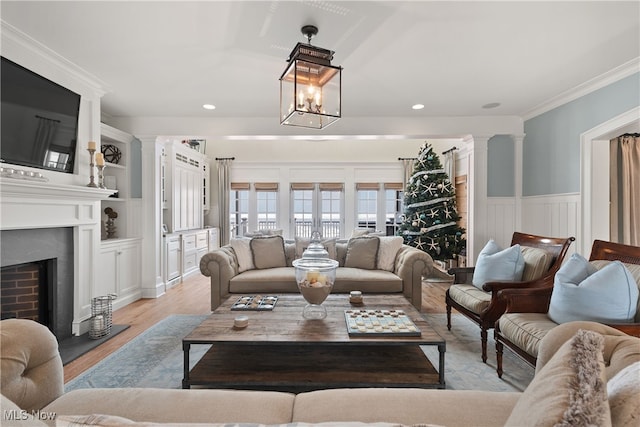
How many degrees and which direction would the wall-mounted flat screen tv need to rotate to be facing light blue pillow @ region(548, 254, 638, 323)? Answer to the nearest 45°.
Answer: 0° — it already faces it

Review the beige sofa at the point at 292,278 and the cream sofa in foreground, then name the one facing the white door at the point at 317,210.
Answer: the cream sofa in foreground

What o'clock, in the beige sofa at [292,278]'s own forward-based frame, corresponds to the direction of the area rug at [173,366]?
The area rug is roughly at 1 o'clock from the beige sofa.

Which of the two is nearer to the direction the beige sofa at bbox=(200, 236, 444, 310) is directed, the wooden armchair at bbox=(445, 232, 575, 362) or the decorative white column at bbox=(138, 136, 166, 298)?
the wooden armchair

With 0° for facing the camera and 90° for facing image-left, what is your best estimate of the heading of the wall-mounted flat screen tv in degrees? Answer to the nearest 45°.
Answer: approximately 315°

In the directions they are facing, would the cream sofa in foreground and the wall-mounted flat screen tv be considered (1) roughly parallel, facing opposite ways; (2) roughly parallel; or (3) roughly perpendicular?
roughly perpendicular

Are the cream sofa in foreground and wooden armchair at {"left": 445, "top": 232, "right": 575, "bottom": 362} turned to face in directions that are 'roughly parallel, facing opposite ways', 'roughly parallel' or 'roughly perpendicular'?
roughly perpendicular

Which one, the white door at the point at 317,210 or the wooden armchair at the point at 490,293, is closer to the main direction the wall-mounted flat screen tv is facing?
the wooden armchair

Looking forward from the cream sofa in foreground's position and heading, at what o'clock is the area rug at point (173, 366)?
The area rug is roughly at 11 o'clock from the cream sofa in foreground.

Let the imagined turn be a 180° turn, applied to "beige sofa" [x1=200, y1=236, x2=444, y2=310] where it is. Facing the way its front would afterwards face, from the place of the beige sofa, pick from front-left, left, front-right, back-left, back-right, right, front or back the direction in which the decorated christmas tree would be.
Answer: front-right

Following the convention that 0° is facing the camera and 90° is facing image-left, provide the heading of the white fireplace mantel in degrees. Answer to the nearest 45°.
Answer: approximately 315°

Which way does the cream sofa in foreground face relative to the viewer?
away from the camera
